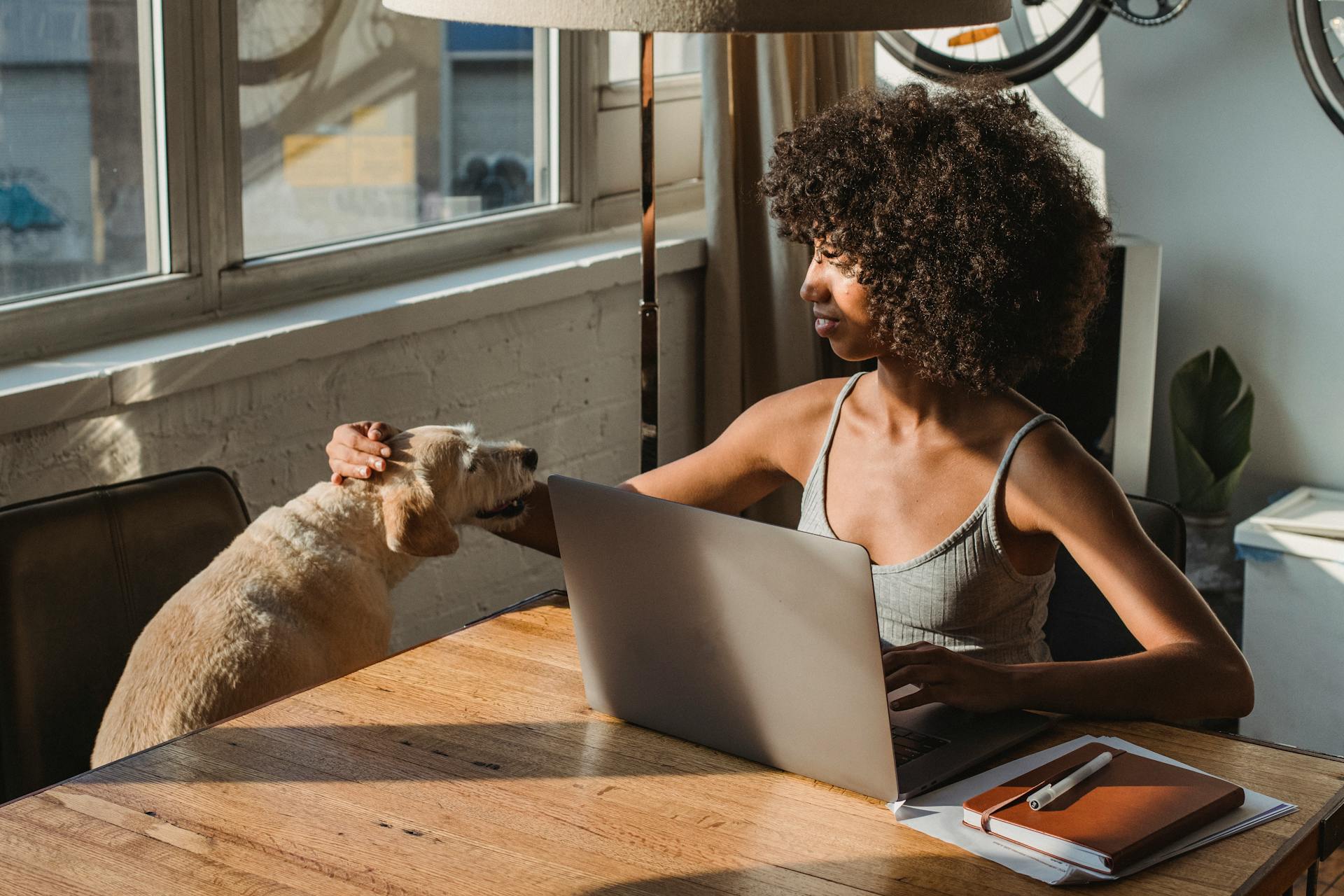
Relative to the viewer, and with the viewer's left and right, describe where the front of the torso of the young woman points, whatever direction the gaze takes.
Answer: facing the viewer and to the left of the viewer

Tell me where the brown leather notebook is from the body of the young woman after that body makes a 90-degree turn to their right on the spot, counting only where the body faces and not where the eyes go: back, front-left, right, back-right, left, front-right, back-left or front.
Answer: back-left

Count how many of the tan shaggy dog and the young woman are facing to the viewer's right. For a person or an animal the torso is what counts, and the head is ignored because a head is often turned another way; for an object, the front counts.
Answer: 1

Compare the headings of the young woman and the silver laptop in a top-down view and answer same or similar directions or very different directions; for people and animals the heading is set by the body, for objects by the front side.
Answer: very different directions

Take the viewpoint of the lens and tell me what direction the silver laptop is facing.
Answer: facing away from the viewer and to the right of the viewer

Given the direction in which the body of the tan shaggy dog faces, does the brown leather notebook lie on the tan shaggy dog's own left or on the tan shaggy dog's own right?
on the tan shaggy dog's own right

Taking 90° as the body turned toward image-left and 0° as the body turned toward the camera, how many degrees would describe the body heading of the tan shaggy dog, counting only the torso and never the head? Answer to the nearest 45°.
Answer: approximately 270°

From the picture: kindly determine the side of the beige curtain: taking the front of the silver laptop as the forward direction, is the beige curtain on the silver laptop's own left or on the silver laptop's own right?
on the silver laptop's own left

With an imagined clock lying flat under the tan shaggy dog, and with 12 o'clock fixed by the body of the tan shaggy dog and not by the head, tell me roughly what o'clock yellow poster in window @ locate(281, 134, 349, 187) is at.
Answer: The yellow poster in window is roughly at 9 o'clock from the tan shaggy dog.

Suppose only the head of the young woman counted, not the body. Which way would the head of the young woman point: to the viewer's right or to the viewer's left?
to the viewer's left

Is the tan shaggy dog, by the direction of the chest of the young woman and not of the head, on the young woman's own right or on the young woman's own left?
on the young woman's own right

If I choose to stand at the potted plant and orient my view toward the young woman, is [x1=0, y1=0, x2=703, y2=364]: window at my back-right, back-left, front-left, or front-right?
front-right

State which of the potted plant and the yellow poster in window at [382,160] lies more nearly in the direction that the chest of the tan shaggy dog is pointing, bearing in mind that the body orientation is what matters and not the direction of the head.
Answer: the potted plant
